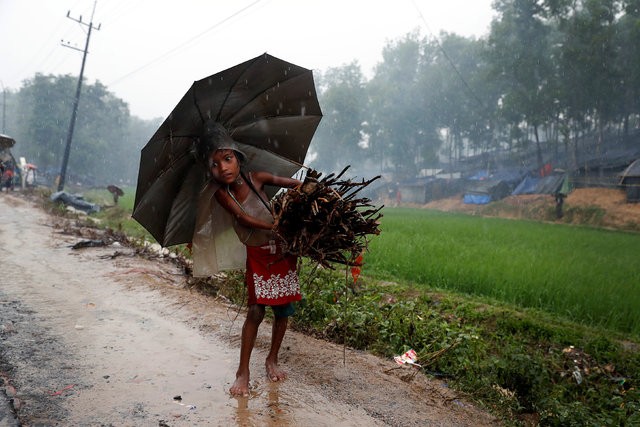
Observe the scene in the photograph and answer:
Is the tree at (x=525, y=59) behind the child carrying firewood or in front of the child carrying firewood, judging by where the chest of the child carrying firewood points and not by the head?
behind

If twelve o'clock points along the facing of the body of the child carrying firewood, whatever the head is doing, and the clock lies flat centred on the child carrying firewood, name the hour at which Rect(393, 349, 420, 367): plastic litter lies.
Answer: The plastic litter is roughly at 8 o'clock from the child carrying firewood.

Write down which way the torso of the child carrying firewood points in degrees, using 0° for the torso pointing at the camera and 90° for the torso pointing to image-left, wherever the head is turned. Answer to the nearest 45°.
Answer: approximately 0°

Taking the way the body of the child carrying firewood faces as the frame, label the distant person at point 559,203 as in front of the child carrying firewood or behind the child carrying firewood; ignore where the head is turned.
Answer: behind

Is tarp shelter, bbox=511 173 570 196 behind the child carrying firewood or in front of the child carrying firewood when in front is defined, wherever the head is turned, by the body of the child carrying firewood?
behind

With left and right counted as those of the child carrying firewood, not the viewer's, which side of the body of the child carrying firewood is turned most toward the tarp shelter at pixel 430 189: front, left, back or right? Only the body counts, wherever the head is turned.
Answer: back

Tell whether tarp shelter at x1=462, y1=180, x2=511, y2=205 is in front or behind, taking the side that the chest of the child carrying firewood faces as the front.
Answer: behind

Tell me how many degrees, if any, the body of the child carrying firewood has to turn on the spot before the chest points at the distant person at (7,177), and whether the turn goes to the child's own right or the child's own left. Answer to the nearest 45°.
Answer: approximately 135° to the child's own right

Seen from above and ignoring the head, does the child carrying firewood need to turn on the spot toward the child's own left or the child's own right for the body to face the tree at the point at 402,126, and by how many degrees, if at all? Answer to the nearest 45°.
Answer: approximately 180°
